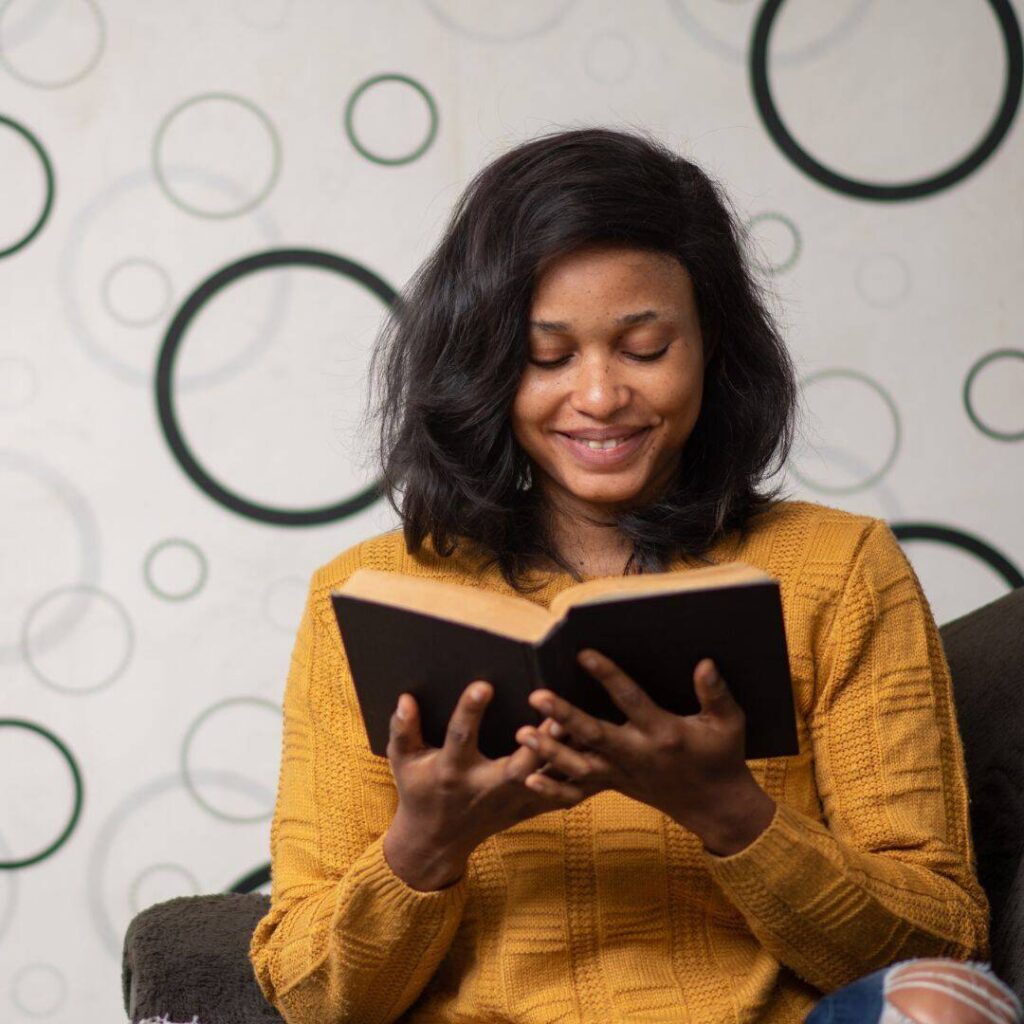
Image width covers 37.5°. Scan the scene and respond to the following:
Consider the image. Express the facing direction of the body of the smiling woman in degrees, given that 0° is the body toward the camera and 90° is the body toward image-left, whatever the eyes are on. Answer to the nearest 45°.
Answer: approximately 0°
